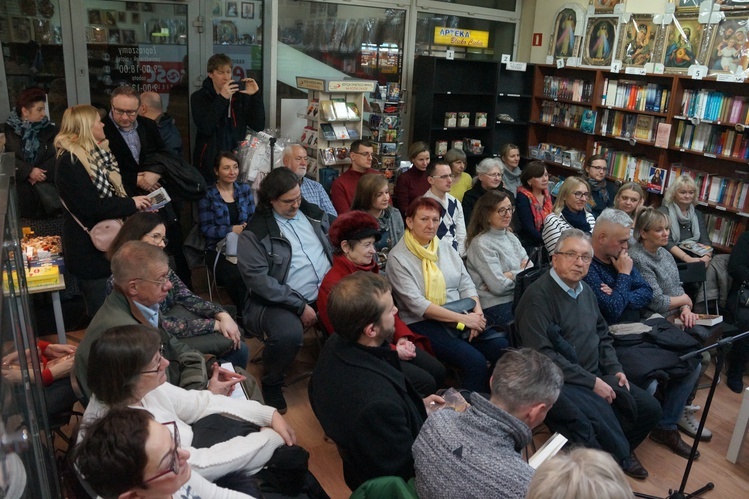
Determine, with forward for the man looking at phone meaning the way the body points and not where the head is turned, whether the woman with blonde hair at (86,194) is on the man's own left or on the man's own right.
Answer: on the man's own right

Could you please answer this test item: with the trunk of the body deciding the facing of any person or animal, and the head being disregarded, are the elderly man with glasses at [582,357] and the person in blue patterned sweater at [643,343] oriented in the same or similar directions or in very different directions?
same or similar directions

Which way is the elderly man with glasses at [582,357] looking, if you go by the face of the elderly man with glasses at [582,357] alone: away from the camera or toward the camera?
toward the camera

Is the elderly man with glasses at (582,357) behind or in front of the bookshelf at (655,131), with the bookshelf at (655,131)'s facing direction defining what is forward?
in front

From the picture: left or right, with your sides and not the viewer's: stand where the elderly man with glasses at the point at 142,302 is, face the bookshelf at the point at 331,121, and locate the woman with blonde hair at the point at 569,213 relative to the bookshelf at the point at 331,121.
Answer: right

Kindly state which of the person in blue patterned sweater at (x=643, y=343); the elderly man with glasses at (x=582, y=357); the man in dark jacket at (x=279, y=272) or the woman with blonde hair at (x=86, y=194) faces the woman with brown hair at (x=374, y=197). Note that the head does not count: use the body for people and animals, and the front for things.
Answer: the woman with blonde hair at (x=86, y=194)

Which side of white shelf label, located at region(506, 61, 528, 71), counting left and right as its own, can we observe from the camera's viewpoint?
front

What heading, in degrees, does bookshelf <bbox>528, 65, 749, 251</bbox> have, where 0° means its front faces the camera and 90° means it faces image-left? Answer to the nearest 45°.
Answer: approximately 45°

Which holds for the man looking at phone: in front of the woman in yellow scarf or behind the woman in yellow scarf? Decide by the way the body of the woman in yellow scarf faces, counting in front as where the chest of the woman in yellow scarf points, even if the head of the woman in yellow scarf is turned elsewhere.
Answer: behind

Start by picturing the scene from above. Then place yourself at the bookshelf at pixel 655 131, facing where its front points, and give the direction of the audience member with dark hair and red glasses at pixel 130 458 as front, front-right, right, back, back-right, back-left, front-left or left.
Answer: front-left
